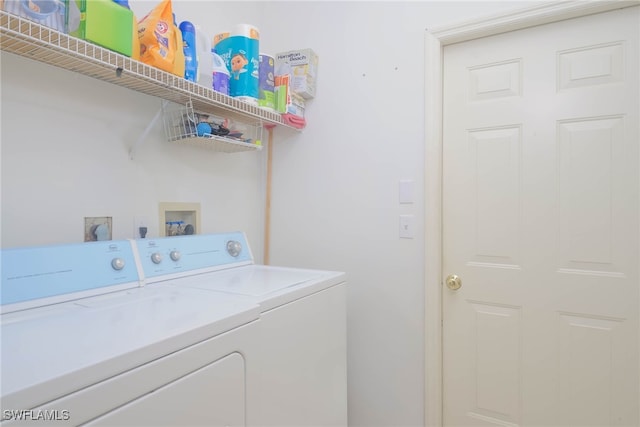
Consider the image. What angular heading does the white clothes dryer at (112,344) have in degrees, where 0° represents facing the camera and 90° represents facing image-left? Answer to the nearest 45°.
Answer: approximately 315°

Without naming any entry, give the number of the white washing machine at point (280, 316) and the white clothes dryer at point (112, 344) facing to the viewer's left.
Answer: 0

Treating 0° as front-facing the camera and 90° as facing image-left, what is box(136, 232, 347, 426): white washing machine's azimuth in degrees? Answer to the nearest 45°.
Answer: approximately 315°

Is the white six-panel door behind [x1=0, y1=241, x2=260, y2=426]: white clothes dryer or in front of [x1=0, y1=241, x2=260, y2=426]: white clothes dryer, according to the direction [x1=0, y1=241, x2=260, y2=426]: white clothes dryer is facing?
in front
